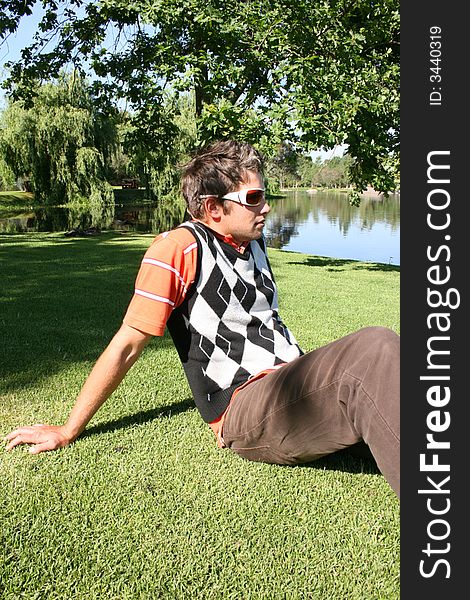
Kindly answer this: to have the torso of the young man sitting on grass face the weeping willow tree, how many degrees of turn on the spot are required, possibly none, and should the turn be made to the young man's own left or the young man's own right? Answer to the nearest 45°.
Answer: approximately 135° to the young man's own left

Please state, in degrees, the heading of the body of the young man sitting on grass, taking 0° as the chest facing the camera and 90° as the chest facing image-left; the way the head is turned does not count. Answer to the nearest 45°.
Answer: approximately 315°

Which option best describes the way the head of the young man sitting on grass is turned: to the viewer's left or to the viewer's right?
to the viewer's right
